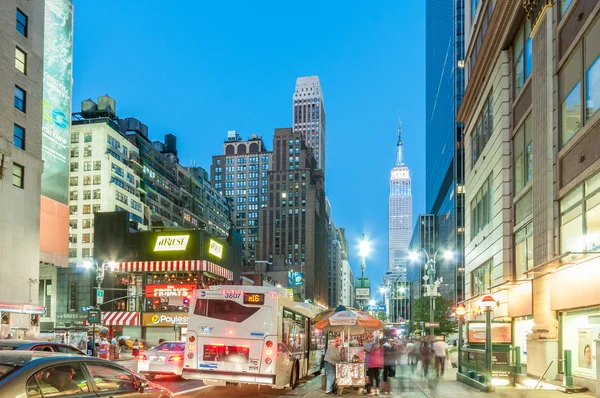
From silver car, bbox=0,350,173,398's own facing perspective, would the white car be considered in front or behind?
in front

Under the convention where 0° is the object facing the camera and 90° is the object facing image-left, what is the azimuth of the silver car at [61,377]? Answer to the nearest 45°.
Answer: approximately 225°

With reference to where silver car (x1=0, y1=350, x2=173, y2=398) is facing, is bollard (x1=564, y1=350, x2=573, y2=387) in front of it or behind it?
in front

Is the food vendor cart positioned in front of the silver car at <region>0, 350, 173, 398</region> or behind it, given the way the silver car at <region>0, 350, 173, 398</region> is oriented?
in front
